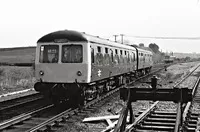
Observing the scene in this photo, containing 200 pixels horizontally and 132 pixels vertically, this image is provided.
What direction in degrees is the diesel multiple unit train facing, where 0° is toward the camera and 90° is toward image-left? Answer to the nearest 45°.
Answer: approximately 45°

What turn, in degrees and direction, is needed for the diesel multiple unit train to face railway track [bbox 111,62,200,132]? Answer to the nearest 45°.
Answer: approximately 90° to its left
